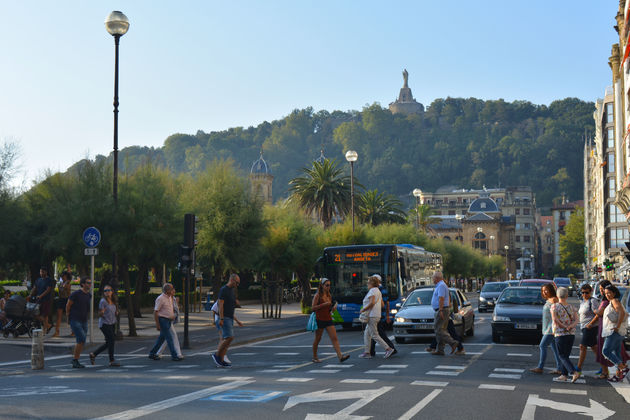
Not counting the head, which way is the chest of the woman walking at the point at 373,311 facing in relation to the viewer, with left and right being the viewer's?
facing to the left of the viewer

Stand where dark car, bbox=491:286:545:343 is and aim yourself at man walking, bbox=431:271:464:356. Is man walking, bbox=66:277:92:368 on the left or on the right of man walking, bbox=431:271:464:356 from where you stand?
right

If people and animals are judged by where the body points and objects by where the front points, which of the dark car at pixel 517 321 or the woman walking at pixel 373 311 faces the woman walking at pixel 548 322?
the dark car

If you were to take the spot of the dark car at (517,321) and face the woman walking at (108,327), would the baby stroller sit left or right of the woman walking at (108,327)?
right

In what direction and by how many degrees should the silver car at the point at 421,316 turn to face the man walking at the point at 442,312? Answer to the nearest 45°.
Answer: approximately 45° to its left

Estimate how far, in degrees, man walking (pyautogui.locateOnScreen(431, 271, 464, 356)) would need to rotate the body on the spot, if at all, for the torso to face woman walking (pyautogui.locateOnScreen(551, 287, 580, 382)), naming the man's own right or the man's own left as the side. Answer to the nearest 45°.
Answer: approximately 135° to the man's own left
